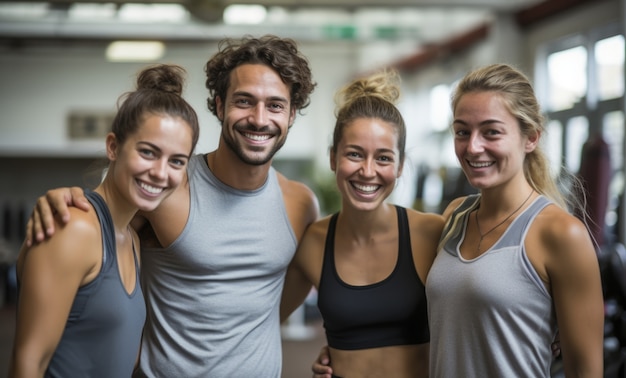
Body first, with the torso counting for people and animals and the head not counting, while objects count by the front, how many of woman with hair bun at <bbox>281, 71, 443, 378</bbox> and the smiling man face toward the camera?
2

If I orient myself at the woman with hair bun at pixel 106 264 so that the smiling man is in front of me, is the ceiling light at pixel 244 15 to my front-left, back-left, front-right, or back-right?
front-left

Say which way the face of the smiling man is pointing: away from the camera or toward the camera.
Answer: toward the camera

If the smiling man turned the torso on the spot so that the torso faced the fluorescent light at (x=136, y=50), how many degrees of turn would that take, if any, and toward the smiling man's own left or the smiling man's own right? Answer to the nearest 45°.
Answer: approximately 180°

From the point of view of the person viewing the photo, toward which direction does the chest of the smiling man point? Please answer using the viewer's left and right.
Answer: facing the viewer

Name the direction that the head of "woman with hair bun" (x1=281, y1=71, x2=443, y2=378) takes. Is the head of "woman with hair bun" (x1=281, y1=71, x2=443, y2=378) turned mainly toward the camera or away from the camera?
toward the camera

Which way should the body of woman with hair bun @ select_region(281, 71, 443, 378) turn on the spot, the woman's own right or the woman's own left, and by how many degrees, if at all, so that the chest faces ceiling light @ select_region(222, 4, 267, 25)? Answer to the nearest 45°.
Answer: approximately 180°

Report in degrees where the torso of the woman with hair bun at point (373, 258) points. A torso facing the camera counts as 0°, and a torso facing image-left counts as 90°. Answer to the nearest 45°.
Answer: approximately 0°

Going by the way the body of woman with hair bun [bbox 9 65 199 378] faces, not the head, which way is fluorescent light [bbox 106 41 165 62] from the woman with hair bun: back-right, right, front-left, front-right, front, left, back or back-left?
back-left

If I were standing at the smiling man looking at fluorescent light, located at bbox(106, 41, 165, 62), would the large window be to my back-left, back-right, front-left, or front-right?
front-right

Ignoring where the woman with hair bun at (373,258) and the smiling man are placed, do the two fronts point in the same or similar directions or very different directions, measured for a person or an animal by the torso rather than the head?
same or similar directions

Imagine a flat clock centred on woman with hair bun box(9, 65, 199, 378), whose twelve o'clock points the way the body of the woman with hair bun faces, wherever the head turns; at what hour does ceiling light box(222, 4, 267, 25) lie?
The ceiling light is roughly at 8 o'clock from the woman with hair bun.

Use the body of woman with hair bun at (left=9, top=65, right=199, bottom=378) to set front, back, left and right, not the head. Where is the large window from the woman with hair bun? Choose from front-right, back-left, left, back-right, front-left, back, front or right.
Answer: left
